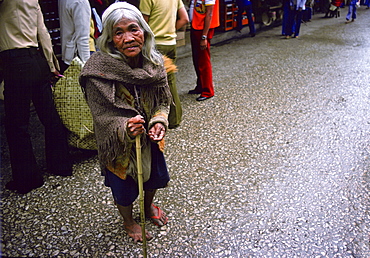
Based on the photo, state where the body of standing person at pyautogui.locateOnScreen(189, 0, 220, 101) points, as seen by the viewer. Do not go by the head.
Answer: to the viewer's left

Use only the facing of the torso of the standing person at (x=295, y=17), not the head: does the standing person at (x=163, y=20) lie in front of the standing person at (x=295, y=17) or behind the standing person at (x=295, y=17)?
in front

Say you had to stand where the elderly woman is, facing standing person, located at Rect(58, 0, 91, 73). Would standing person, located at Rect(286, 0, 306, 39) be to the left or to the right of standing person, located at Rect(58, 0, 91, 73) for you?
right

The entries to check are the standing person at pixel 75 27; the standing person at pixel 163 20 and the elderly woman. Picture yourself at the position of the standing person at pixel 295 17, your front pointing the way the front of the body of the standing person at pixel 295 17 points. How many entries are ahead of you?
3

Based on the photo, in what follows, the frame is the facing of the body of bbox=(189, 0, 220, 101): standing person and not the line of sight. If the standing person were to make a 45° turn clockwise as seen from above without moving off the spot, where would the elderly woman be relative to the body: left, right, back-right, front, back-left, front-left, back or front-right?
back-left

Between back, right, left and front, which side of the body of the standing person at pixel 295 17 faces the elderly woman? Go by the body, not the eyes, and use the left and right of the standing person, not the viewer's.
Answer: front

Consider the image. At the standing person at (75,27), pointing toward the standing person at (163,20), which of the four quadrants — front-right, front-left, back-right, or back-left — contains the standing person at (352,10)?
front-left

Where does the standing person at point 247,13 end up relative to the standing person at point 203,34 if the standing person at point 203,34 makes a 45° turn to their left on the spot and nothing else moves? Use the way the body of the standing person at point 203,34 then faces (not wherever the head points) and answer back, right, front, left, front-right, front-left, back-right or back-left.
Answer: back-right

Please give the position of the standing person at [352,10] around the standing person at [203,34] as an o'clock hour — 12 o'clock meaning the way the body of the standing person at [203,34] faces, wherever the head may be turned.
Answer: the standing person at [352,10] is roughly at 4 o'clock from the standing person at [203,34].

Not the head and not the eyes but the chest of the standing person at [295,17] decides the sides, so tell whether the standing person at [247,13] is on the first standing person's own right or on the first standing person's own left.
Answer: on the first standing person's own right

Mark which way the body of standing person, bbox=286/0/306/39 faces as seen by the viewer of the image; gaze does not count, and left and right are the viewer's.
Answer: facing the viewer

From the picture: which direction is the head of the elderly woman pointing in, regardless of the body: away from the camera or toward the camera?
toward the camera

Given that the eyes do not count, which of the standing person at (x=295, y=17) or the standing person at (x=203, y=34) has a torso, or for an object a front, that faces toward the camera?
the standing person at (x=295, y=17)
